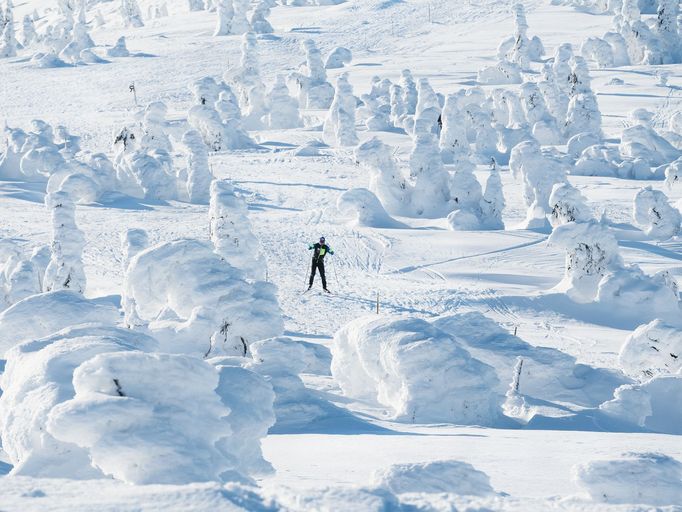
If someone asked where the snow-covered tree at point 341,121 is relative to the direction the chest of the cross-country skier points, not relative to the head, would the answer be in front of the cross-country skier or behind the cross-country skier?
behind

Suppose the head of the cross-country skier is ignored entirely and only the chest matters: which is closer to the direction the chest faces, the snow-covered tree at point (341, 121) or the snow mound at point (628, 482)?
the snow mound

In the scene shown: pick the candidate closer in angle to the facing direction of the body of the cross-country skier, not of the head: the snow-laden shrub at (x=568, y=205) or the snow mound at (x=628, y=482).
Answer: the snow mound

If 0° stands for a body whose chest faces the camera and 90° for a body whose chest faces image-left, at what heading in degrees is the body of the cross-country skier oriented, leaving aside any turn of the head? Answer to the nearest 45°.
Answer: approximately 0°

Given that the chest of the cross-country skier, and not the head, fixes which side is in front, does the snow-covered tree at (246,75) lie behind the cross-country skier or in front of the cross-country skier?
behind

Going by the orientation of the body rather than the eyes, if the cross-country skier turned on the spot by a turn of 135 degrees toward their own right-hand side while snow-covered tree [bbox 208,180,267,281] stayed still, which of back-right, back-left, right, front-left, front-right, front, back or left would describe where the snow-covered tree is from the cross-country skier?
front-left

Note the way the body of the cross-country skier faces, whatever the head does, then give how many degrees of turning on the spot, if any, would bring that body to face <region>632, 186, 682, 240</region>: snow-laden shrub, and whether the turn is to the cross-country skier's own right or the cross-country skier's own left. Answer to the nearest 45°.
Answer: approximately 135° to the cross-country skier's own left

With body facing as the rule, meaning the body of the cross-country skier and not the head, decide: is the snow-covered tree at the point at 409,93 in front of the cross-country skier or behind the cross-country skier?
behind

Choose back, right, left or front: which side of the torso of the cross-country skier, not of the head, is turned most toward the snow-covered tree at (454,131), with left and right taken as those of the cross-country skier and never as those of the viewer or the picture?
back

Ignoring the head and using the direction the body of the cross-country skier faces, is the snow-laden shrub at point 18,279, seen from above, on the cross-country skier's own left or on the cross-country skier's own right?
on the cross-country skier's own right

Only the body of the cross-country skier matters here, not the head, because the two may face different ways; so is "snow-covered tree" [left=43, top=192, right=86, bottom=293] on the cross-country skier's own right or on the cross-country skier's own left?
on the cross-country skier's own right

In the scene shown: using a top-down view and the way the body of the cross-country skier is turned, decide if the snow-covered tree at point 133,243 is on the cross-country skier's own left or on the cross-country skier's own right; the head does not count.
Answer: on the cross-country skier's own right

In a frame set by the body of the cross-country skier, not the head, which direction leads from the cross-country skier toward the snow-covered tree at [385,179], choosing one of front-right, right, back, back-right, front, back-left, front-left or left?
back

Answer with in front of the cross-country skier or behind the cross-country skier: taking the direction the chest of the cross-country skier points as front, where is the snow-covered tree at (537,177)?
behind

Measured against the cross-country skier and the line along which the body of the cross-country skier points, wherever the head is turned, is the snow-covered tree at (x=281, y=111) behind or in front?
behind
